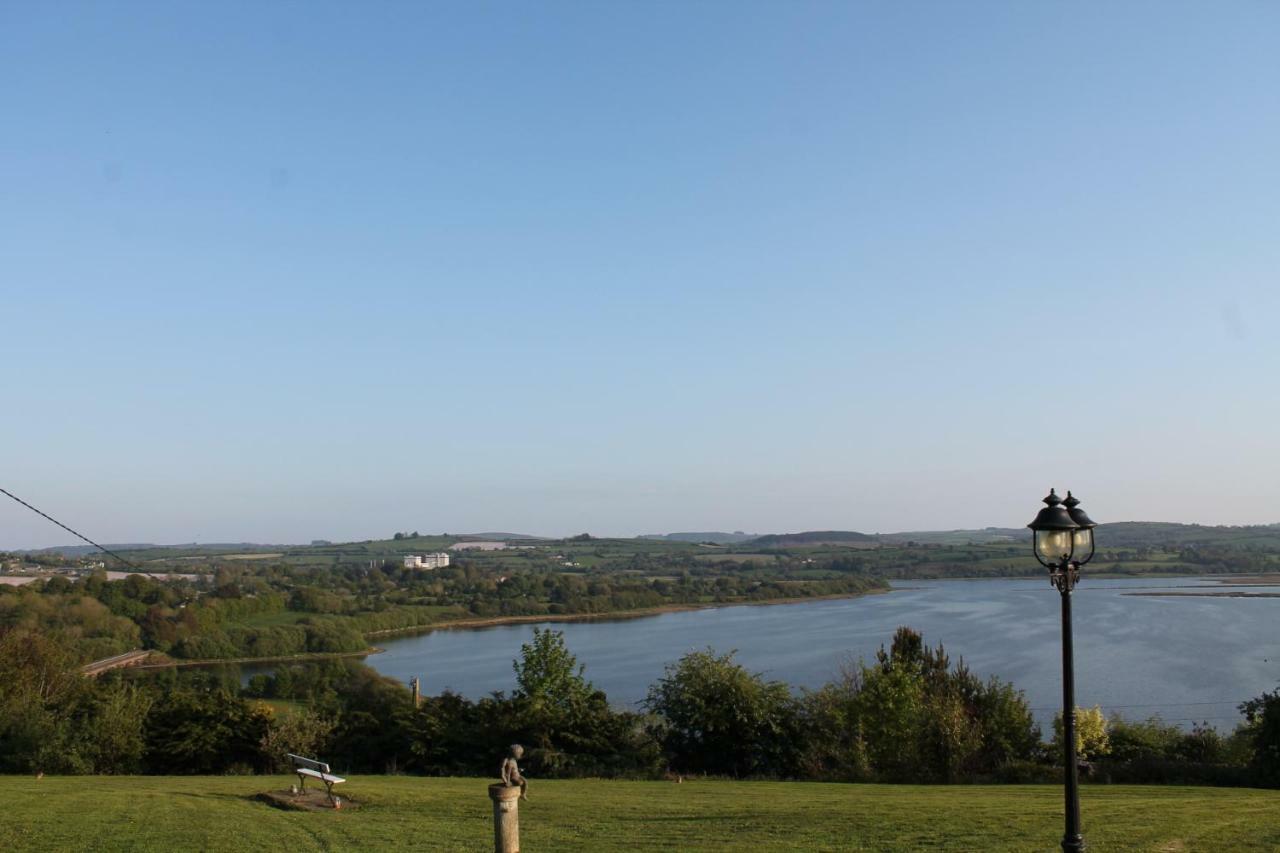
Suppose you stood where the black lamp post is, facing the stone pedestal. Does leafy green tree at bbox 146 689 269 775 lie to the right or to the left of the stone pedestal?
right

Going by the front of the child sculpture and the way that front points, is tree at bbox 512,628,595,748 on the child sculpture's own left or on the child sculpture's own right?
on the child sculpture's own left

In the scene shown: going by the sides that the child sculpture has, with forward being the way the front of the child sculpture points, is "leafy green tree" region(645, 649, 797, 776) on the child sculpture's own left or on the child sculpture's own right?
on the child sculpture's own left

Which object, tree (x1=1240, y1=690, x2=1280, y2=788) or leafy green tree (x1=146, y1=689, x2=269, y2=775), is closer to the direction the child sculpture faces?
the tree

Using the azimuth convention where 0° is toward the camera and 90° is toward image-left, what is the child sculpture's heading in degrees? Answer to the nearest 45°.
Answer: approximately 270°
